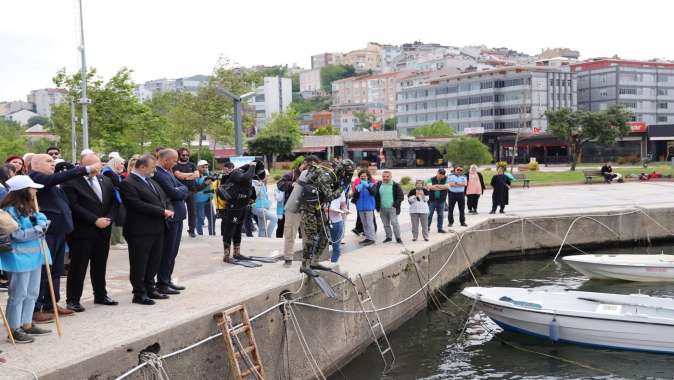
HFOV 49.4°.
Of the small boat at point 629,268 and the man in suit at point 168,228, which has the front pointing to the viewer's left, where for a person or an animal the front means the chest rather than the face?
the small boat

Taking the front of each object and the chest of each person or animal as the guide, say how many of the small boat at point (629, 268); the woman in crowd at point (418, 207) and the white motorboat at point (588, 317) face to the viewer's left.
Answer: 2

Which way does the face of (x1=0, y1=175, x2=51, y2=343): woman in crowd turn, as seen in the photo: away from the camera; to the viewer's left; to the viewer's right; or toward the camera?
to the viewer's right

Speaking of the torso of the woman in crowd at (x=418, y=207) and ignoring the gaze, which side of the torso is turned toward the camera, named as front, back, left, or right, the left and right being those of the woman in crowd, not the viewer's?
front

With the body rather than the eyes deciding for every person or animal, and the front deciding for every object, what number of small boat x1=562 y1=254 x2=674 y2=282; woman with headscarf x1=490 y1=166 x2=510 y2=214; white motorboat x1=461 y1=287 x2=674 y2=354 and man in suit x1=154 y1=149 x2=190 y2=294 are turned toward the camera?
1

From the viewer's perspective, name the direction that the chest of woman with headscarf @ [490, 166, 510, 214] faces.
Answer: toward the camera

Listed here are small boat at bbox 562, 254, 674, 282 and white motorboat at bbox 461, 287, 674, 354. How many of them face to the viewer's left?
2

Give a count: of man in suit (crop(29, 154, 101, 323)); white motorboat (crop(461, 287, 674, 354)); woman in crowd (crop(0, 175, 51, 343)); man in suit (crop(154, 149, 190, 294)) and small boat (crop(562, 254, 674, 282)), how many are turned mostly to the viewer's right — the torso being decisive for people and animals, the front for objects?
3

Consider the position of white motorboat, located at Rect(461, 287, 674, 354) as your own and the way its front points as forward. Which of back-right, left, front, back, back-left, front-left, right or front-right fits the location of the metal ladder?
front-left

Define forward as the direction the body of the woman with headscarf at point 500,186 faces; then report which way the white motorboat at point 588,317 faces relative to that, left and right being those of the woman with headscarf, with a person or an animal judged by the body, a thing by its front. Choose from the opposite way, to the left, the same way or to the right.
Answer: to the right

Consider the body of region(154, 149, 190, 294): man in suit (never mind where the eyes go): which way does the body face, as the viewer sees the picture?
to the viewer's right

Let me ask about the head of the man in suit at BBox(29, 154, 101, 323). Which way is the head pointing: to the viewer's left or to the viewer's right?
to the viewer's right

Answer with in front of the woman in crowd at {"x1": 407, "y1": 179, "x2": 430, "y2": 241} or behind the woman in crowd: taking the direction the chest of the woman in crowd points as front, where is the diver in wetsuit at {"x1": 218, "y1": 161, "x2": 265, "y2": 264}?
in front

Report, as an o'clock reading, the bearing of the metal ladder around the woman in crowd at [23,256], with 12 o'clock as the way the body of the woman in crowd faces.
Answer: The metal ladder is roughly at 12 o'clock from the woman in crowd.

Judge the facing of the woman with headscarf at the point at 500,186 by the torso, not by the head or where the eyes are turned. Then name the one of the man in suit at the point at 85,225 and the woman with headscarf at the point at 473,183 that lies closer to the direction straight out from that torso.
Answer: the man in suit

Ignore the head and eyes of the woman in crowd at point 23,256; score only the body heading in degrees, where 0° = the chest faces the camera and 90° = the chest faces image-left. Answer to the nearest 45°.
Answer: approximately 270°

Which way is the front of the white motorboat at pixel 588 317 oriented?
to the viewer's left

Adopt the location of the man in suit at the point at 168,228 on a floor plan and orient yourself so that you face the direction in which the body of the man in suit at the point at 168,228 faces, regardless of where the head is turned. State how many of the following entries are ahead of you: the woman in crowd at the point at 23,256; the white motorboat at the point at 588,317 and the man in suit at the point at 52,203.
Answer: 1
